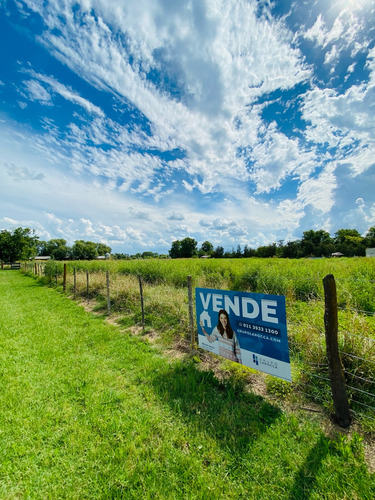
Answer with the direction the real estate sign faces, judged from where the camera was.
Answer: facing the viewer and to the left of the viewer

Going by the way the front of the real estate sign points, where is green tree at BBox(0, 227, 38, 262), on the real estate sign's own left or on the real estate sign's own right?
on the real estate sign's own right
